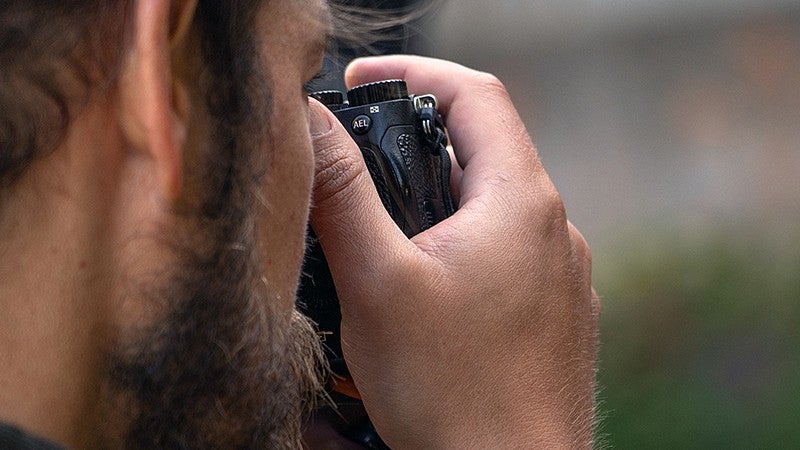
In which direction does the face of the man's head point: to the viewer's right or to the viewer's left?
to the viewer's right
